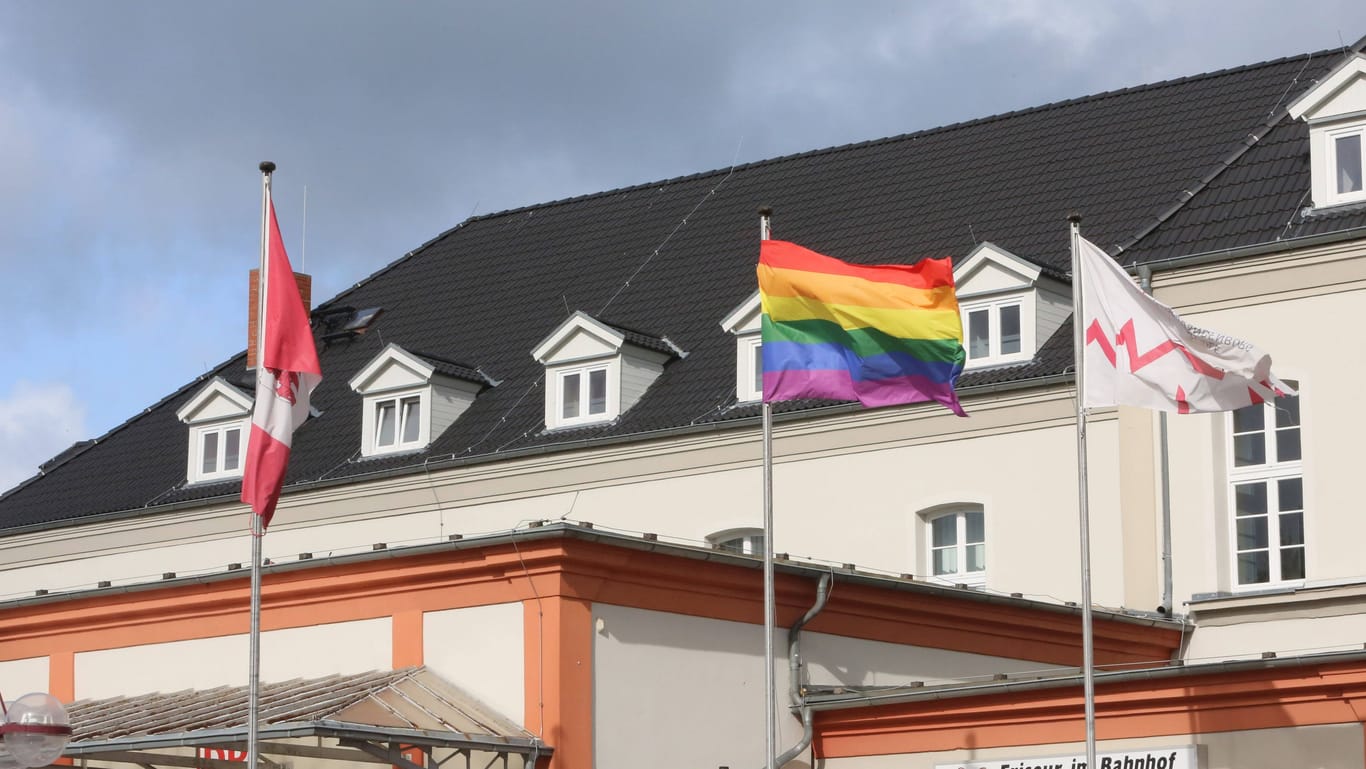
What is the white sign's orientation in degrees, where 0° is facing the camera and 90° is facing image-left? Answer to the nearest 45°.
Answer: approximately 45°

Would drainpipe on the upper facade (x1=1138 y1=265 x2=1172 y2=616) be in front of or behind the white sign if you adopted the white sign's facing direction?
behind

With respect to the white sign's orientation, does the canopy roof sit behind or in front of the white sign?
in front

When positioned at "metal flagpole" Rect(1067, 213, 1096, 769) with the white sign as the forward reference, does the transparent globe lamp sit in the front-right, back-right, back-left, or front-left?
back-left

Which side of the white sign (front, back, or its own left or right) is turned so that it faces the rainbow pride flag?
front

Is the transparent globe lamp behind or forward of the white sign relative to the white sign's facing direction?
forward

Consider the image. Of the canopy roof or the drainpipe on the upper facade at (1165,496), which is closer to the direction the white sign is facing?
the canopy roof
